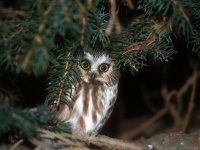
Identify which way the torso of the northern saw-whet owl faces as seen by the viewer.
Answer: toward the camera
